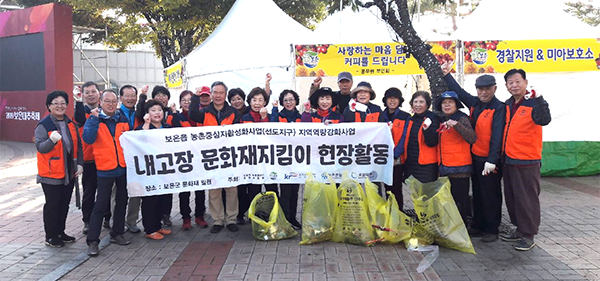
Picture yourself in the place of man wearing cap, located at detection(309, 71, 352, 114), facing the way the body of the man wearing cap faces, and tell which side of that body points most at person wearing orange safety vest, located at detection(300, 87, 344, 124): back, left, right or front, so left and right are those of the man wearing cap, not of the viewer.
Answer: front

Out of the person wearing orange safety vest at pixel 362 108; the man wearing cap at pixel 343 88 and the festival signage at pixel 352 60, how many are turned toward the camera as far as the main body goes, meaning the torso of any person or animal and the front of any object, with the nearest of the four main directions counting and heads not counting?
3

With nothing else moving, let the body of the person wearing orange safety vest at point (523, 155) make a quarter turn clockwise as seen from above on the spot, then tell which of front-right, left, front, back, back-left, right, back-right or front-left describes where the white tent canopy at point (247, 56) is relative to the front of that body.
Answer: front

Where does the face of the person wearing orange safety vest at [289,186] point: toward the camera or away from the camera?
toward the camera

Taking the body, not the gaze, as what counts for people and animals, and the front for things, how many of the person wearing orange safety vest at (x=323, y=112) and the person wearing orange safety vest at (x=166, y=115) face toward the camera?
2

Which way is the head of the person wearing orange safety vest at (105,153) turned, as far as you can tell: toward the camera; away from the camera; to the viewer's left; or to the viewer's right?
toward the camera

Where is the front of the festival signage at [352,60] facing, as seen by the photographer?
facing the viewer

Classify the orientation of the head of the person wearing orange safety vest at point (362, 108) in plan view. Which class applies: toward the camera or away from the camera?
toward the camera

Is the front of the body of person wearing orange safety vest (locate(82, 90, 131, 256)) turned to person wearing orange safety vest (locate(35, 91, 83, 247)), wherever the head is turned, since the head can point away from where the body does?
no

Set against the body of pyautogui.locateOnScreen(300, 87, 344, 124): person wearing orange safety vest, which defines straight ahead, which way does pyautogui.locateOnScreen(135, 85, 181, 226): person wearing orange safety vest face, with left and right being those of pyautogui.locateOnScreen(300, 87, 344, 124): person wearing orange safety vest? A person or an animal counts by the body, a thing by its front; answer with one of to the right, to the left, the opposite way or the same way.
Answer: the same way

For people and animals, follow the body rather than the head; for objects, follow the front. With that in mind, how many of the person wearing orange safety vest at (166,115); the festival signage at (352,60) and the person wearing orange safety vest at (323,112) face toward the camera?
3

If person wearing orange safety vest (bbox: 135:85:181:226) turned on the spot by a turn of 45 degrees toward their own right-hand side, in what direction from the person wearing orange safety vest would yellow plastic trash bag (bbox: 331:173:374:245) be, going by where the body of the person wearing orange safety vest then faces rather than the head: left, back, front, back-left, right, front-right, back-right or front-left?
left

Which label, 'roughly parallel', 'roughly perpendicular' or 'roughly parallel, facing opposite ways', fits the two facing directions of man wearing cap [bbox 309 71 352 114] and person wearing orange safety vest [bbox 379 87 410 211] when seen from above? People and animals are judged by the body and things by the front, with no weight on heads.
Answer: roughly parallel

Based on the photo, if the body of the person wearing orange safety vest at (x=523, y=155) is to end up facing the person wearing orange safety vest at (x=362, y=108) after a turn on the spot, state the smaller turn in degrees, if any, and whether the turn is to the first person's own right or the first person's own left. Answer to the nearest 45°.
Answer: approximately 45° to the first person's own right

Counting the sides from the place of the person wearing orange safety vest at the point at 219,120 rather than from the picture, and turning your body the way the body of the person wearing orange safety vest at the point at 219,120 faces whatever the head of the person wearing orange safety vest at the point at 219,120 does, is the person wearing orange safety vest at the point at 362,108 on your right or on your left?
on your left

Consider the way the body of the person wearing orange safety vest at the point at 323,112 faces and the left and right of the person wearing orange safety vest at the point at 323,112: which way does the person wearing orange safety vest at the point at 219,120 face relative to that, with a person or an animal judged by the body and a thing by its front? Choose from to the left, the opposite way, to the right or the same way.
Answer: the same way

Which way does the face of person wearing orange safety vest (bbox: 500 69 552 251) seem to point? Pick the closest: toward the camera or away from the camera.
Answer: toward the camera

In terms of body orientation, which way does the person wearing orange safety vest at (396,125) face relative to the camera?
toward the camera

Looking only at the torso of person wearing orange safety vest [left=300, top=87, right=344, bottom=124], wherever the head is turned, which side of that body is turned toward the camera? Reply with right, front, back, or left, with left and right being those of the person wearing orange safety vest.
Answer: front
